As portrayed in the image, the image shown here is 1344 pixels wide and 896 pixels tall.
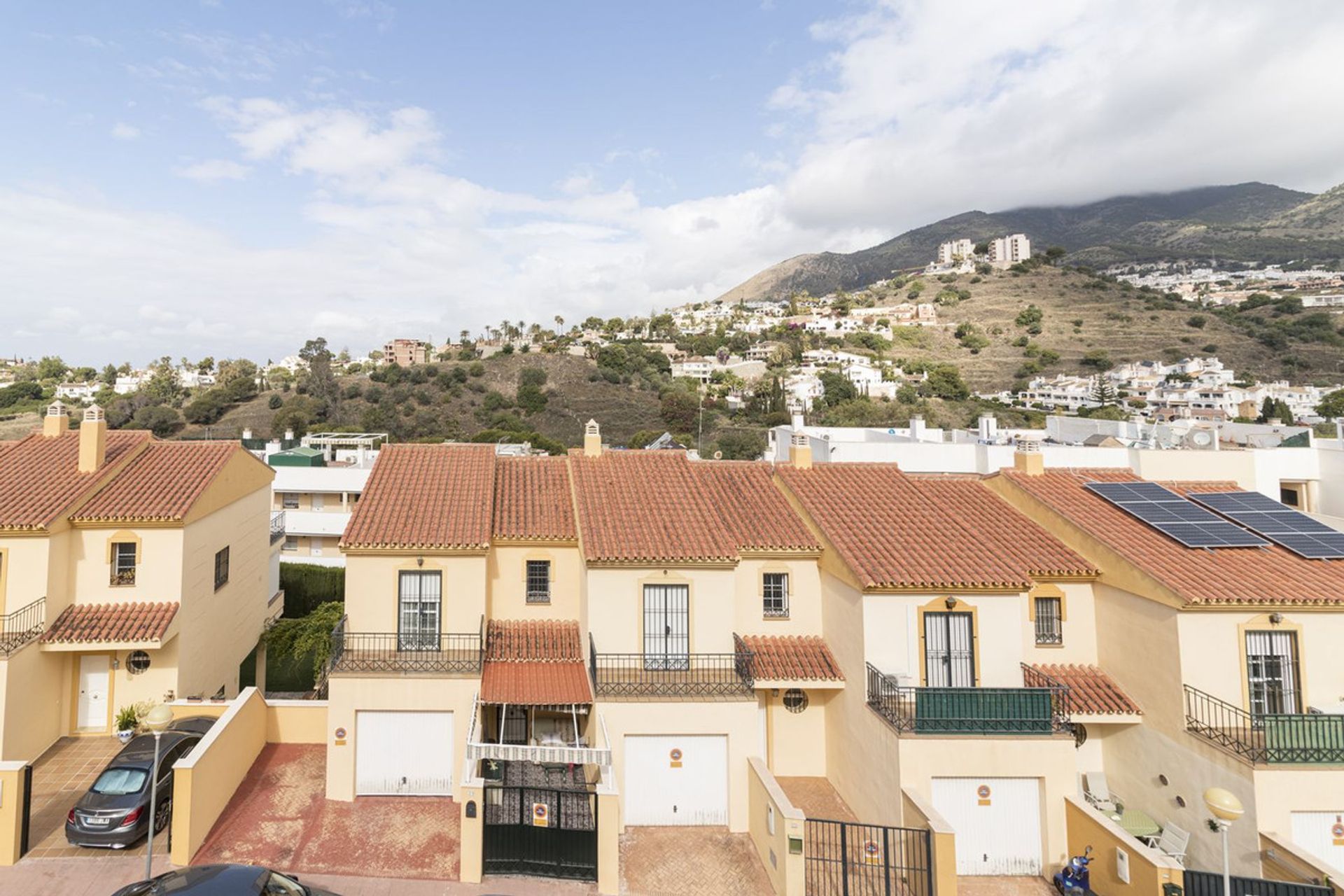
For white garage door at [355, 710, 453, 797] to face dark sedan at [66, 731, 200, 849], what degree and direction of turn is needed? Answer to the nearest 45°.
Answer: approximately 90° to its right

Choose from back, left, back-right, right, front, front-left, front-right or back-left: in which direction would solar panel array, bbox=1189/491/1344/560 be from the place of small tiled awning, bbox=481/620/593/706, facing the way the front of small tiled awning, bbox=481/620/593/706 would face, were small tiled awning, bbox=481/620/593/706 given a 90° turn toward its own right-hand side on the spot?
back

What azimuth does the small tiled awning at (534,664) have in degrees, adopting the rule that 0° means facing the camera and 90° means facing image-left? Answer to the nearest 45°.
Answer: approximately 0°

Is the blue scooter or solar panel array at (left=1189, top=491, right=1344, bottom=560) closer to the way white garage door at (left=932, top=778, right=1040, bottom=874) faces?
the blue scooter

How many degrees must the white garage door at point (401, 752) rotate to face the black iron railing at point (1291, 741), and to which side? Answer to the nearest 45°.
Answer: approximately 45° to its left

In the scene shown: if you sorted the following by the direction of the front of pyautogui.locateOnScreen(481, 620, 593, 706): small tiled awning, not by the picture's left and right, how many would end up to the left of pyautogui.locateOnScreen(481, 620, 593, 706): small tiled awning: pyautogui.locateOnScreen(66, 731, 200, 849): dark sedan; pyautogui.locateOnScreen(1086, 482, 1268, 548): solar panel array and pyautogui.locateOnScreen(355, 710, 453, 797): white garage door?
1

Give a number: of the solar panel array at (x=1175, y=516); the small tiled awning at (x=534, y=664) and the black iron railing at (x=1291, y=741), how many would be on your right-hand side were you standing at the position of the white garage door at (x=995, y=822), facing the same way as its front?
1

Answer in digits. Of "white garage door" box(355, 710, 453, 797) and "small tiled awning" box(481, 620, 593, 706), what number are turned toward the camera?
2
